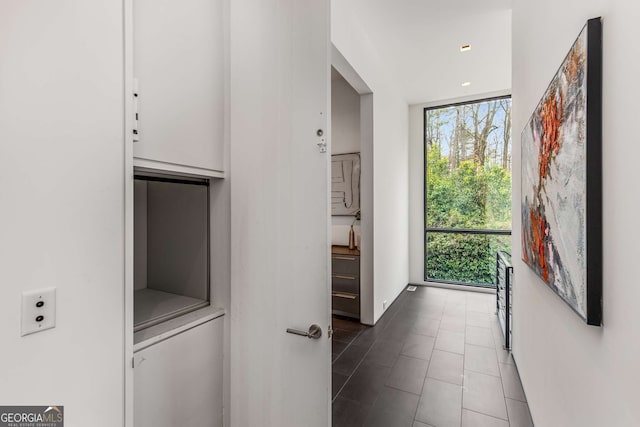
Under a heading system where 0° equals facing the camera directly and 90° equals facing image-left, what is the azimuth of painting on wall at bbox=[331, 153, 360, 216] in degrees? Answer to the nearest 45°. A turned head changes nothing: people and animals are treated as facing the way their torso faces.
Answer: approximately 0°

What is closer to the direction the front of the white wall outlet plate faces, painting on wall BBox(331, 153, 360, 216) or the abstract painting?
the abstract painting

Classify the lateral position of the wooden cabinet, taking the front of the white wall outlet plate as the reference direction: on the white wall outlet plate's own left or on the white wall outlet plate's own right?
on the white wall outlet plate's own left

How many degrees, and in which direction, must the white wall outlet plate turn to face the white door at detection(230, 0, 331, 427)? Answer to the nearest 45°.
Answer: approximately 45° to its left

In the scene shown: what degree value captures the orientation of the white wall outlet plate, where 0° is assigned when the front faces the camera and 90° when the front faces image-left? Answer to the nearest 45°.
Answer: approximately 315°
